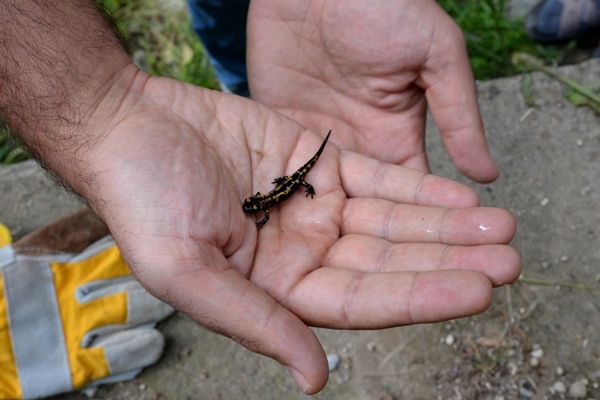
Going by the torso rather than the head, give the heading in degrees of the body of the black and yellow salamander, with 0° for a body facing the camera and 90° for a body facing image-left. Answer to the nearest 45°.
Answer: approximately 45°

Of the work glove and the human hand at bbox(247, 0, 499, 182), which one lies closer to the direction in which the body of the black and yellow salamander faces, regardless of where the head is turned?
the work glove

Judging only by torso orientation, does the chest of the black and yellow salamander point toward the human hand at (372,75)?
no

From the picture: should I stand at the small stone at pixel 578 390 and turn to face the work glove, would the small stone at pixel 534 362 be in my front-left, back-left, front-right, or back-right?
front-right

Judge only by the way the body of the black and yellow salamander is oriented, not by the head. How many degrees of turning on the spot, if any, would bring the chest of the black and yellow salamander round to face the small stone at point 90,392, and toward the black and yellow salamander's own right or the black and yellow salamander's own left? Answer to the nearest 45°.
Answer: approximately 45° to the black and yellow salamander's own right

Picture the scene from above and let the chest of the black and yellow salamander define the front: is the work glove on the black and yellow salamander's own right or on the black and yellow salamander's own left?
on the black and yellow salamander's own right
